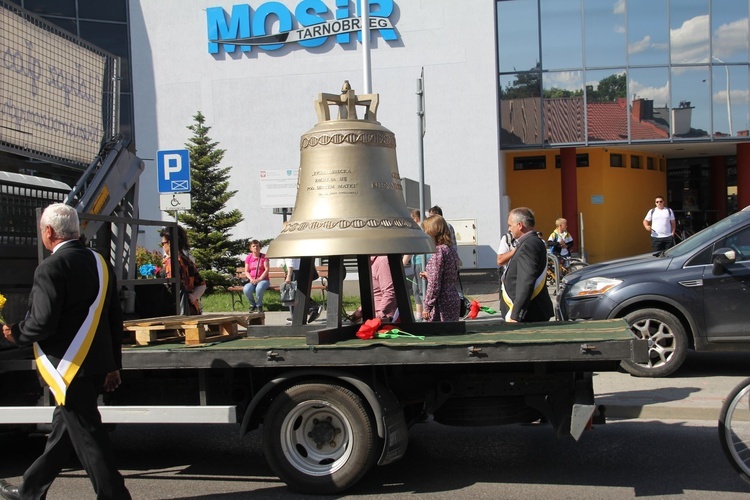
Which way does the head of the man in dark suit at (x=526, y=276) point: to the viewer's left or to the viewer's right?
to the viewer's left

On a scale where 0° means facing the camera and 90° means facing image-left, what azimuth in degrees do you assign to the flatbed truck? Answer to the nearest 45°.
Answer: approximately 90°

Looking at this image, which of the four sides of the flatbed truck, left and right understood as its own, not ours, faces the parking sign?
right

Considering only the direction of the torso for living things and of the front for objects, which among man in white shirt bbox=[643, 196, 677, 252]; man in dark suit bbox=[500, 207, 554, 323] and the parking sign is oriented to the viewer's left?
the man in dark suit

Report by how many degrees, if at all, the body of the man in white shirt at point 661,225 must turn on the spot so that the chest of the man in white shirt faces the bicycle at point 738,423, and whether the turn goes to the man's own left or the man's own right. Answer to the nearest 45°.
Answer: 0° — they already face it

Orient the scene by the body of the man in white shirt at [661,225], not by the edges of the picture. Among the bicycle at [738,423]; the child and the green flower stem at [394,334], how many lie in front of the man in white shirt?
2

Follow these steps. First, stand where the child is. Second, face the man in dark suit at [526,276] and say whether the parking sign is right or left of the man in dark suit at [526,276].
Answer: right

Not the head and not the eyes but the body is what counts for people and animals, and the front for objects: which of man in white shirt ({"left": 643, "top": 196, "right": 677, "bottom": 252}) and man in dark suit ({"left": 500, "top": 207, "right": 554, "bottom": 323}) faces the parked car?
the man in white shirt

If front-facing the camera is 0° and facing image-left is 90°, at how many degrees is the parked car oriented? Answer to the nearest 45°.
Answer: approximately 90°

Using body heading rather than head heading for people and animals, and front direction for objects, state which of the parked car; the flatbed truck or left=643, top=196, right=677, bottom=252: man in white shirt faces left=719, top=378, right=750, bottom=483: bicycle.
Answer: the man in white shirt

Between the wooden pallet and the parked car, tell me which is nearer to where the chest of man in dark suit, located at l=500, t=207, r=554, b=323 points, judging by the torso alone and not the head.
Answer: the wooden pallet
